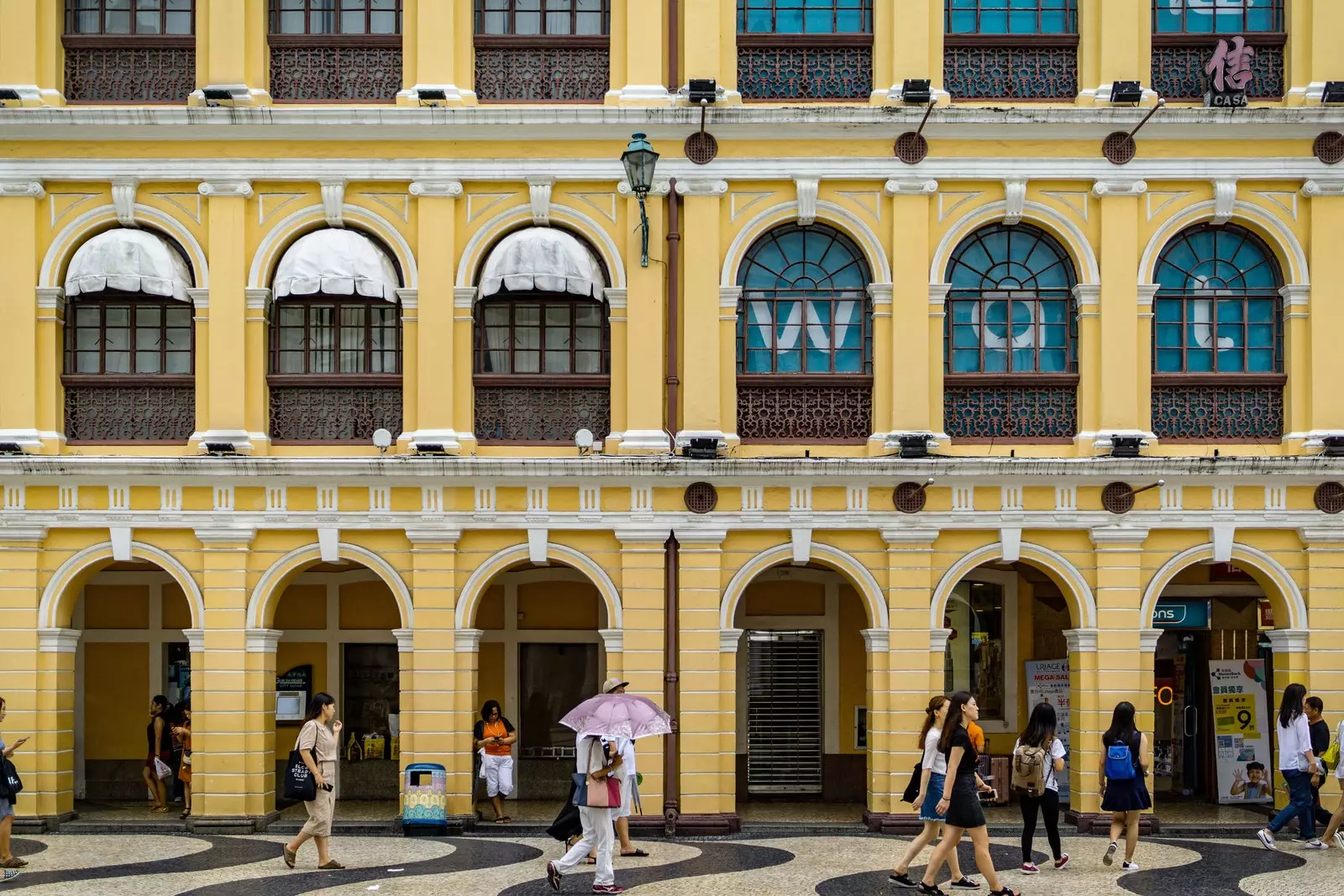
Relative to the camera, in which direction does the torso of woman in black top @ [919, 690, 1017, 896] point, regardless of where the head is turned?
to the viewer's right

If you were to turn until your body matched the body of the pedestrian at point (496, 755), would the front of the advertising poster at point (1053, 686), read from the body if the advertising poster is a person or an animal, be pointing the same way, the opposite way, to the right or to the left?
the same way

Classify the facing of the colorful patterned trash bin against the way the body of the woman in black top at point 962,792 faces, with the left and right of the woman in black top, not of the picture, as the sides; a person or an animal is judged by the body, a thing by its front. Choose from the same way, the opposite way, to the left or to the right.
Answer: to the right

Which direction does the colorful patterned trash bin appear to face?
toward the camera

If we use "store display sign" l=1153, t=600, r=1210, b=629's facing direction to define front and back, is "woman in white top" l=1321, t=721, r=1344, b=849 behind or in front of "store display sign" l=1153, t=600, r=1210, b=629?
in front

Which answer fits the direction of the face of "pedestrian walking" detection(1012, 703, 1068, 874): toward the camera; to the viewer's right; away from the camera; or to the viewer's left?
away from the camera

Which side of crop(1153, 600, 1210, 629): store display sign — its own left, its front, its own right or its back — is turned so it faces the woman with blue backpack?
front

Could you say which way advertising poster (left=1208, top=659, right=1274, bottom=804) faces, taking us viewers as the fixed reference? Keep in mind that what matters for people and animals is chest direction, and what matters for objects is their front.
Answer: facing the viewer

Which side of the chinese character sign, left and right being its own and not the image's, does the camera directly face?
front

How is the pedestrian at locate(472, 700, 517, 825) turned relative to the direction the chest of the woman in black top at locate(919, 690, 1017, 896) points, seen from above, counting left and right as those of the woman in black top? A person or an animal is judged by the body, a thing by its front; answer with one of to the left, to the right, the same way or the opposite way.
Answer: to the right

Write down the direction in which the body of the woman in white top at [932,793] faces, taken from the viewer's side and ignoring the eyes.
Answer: to the viewer's right
